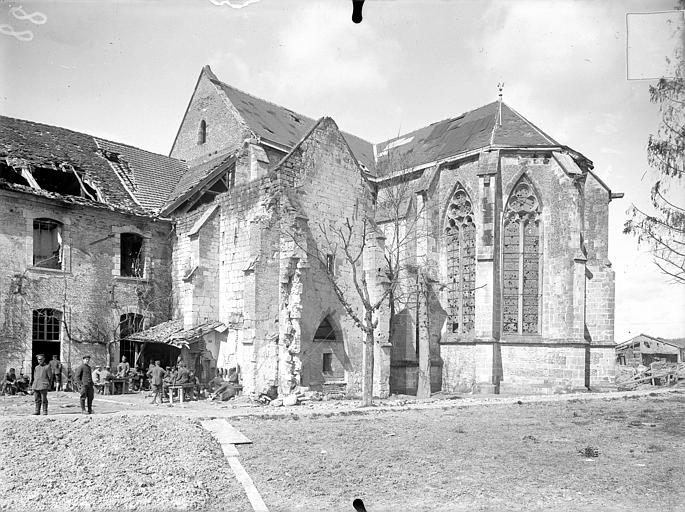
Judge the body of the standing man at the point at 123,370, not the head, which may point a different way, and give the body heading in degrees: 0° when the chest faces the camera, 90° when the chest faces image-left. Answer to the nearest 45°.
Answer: approximately 0°
